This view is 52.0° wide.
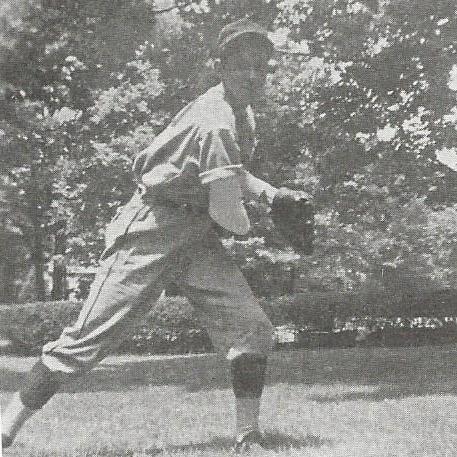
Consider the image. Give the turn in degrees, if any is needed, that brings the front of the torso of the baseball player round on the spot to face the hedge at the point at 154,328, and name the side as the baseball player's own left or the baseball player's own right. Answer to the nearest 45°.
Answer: approximately 135° to the baseball player's own left

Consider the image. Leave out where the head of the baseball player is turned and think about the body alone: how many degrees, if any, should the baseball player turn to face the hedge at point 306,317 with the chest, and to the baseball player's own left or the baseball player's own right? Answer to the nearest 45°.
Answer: approximately 90° to the baseball player's own left

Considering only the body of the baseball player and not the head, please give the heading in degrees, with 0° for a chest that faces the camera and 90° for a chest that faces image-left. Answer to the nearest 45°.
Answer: approximately 315°
